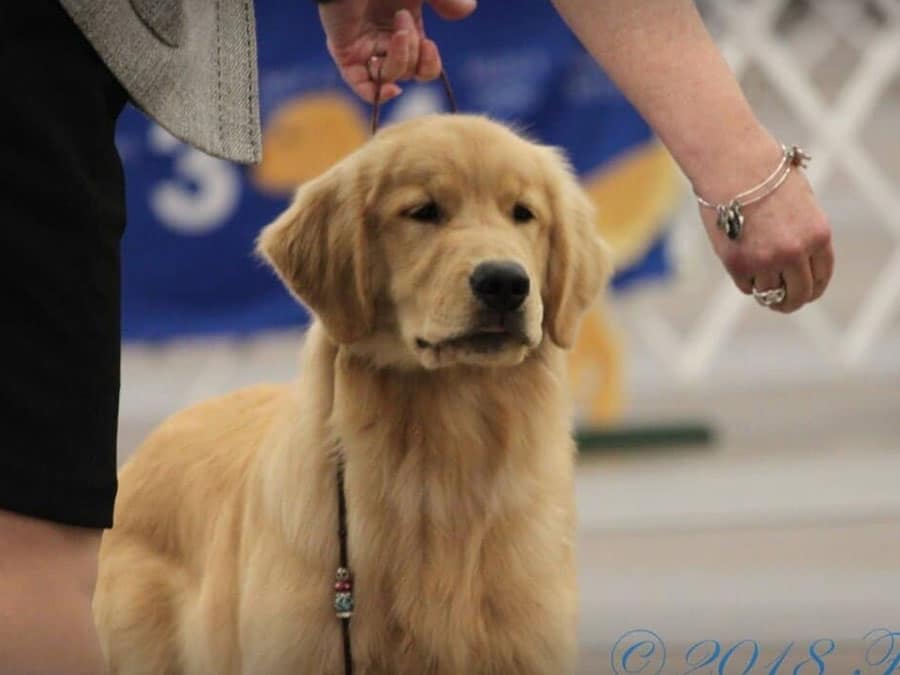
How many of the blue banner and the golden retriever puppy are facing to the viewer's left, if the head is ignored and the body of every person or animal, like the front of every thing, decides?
0

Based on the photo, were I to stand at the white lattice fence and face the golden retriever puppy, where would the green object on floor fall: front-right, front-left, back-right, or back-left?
front-right

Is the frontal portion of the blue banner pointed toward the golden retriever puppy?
yes

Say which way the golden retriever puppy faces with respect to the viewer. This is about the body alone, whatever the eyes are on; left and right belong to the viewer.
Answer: facing the viewer and to the right of the viewer

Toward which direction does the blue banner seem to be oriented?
toward the camera

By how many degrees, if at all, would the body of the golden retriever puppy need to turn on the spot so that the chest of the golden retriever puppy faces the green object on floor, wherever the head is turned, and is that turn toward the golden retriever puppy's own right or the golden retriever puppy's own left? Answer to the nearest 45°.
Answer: approximately 135° to the golden retriever puppy's own left

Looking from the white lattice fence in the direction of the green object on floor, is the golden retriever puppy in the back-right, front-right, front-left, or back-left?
front-left

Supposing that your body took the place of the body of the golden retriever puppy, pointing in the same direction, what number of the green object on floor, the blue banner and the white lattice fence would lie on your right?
0

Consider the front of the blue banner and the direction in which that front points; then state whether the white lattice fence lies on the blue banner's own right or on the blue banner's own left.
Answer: on the blue banner's own left

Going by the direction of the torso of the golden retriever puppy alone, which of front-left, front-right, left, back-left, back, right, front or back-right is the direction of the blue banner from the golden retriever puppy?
back-left

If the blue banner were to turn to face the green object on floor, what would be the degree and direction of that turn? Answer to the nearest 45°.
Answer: approximately 90° to its left

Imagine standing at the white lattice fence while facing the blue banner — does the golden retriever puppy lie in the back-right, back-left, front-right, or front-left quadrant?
front-left

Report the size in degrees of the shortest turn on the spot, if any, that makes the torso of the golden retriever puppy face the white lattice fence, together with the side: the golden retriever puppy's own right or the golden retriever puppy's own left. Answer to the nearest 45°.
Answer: approximately 90° to the golden retriever puppy's own left

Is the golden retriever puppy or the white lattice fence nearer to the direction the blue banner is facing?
the golden retriever puppy
